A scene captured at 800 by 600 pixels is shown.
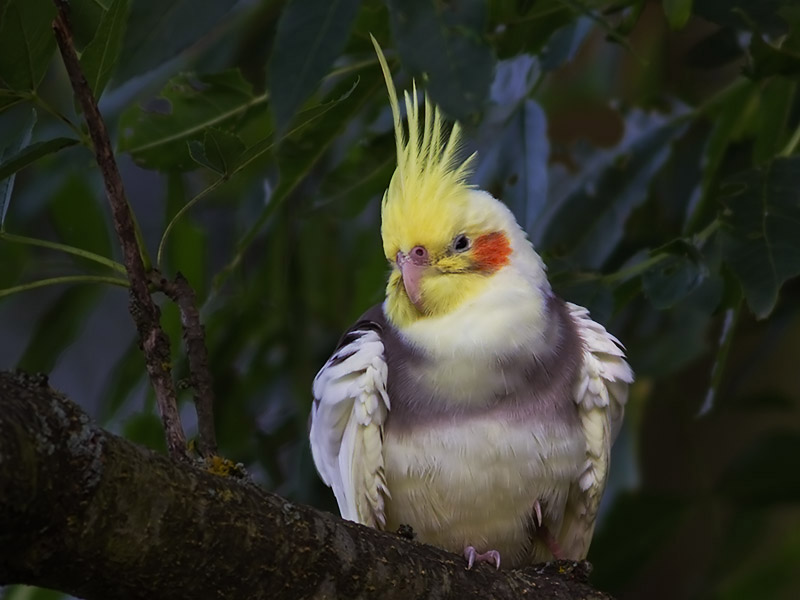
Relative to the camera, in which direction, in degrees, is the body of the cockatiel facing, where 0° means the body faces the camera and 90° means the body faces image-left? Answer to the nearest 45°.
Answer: approximately 0°

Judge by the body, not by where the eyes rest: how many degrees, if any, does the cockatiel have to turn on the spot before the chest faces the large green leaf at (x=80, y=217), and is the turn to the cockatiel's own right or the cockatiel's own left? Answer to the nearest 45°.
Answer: approximately 135° to the cockatiel's own right

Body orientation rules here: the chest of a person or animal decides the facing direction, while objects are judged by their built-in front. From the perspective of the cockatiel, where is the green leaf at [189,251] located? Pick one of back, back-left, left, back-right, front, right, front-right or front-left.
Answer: back-right

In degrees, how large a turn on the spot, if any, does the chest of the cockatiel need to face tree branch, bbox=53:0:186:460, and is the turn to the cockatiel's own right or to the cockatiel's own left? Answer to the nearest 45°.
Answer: approximately 45° to the cockatiel's own right

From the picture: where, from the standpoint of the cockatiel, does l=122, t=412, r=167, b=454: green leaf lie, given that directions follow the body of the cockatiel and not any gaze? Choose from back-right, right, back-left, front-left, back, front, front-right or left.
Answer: back-right

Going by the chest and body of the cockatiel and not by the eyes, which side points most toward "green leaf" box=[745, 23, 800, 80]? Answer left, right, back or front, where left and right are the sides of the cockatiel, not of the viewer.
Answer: back
